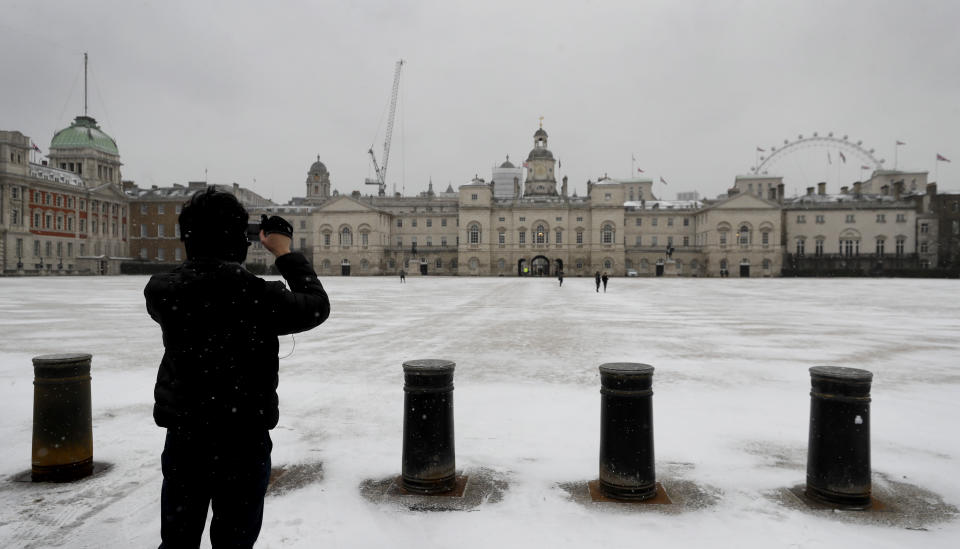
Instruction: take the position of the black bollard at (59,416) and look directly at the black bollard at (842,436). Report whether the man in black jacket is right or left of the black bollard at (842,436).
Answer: right

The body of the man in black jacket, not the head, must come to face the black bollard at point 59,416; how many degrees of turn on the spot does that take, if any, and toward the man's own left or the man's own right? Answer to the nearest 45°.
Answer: approximately 45° to the man's own left

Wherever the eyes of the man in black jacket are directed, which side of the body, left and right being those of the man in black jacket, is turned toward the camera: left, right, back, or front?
back

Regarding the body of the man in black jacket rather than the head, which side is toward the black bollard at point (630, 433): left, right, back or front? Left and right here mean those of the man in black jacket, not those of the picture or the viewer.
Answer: right

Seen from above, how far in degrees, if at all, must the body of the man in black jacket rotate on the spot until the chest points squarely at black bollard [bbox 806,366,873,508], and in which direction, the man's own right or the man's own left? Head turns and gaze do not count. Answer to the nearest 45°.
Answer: approximately 90° to the man's own right

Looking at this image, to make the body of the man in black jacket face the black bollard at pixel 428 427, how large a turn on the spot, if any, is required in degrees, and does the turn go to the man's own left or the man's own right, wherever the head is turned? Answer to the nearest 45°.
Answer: approximately 45° to the man's own right
